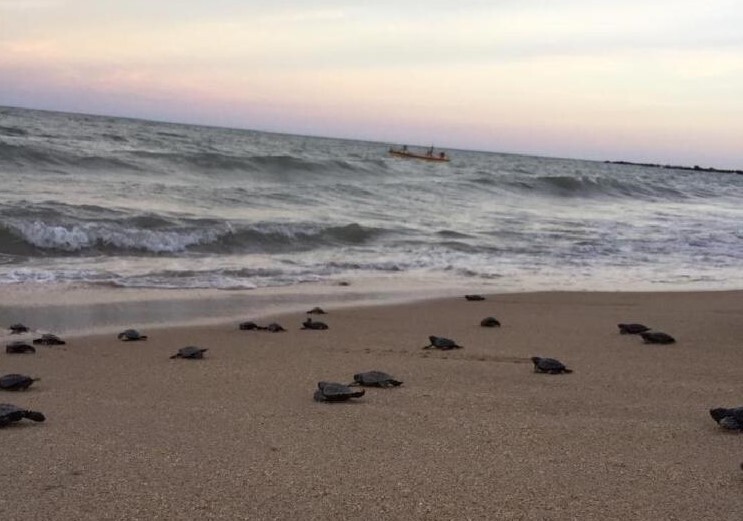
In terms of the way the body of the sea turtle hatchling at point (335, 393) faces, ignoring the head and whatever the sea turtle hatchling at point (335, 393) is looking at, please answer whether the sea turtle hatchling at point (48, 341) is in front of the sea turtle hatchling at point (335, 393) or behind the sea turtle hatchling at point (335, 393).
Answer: in front

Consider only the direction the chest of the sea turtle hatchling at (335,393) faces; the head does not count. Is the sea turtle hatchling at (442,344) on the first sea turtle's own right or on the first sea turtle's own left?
on the first sea turtle's own right

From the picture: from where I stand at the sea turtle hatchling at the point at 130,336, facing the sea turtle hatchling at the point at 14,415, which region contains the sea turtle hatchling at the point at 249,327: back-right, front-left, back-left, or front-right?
back-left

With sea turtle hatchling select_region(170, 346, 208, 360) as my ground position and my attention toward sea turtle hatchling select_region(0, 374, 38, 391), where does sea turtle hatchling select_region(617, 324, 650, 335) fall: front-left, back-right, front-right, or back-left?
back-left
